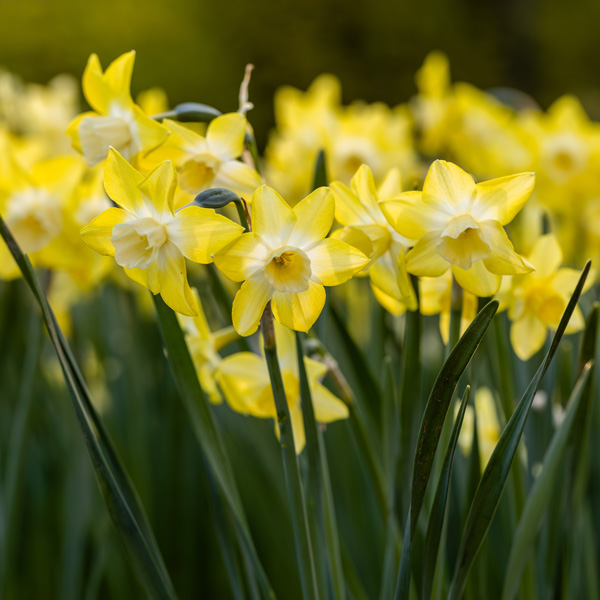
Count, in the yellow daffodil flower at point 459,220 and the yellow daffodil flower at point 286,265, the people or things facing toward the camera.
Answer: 2

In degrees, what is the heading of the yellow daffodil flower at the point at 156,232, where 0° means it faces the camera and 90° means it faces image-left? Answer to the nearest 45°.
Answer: approximately 45°

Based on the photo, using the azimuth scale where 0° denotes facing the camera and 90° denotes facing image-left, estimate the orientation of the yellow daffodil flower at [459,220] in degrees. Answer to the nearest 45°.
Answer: approximately 0°

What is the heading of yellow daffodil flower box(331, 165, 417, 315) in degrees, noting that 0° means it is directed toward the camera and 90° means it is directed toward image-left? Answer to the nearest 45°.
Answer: approximately 45°

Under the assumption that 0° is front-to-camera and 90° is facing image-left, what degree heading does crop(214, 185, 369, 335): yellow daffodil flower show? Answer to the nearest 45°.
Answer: approximately 0°
